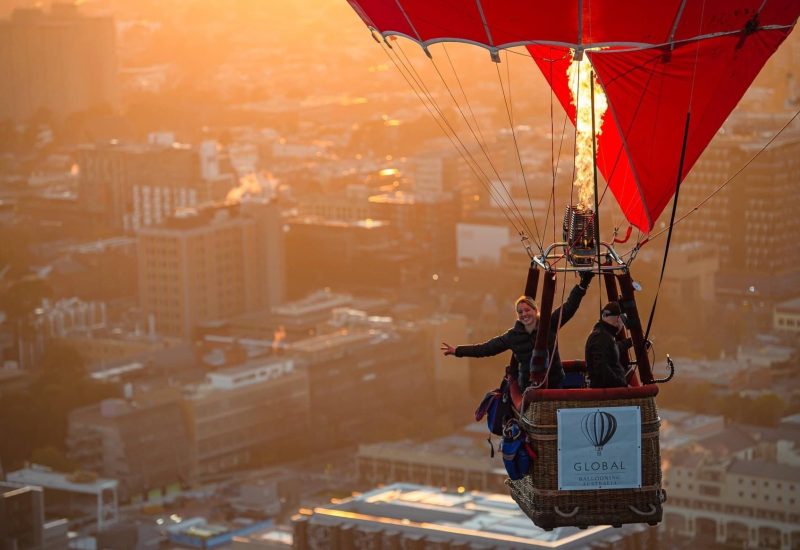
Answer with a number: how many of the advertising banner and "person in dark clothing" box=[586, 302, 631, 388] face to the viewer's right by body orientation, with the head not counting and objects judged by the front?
1

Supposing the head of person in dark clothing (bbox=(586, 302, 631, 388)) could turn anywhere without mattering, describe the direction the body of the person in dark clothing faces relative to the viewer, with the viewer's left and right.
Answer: facing to the right of the viewer

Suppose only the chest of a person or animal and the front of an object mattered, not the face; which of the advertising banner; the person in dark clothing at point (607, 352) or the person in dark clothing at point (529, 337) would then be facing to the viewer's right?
the person in dark clothing at point (607, 352)

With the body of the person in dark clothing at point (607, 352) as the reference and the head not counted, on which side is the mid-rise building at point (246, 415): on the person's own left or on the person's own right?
on the person's own left

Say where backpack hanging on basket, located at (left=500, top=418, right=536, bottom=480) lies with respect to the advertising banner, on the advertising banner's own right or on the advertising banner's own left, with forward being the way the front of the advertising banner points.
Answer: on the advertising banner's own right

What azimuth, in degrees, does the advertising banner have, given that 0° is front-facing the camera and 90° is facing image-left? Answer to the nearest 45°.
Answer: approximately 0°

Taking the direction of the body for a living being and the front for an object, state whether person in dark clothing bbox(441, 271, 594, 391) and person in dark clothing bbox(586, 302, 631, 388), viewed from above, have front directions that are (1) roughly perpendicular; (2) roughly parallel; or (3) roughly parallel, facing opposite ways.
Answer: roughly perpendicular
